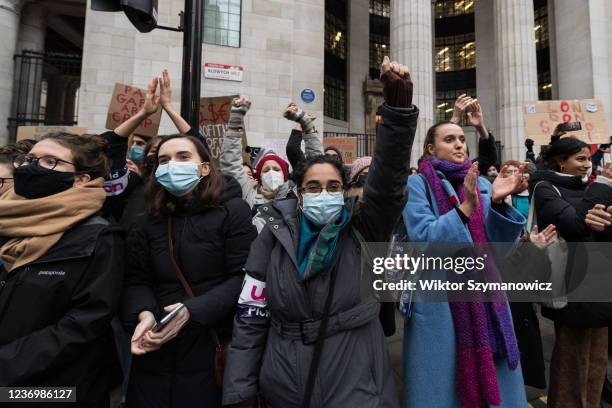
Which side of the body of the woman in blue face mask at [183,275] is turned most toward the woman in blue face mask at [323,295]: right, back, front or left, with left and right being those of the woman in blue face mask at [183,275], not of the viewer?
left

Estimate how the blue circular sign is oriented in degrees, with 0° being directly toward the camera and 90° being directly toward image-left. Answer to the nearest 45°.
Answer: approximately 0°

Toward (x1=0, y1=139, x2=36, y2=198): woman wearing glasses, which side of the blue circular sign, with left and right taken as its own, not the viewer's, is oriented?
front

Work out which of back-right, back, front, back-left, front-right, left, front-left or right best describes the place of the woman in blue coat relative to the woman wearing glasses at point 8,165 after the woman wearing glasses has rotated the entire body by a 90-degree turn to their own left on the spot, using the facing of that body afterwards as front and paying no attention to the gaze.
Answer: front

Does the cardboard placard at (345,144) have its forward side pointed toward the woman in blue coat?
yes

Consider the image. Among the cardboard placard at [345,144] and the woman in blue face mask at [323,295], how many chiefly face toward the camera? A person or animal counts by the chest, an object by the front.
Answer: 2

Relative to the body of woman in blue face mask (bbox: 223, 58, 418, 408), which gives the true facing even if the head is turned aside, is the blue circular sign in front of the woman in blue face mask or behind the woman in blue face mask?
behind

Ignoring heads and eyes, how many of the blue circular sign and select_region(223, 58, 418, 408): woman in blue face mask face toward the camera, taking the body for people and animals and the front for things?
2

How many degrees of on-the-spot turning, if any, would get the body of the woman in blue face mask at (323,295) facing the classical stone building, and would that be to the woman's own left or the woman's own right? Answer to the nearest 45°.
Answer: approximately 180°

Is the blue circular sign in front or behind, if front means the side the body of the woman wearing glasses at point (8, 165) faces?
behind

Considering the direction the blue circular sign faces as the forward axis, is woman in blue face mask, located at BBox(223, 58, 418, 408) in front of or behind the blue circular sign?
in front
